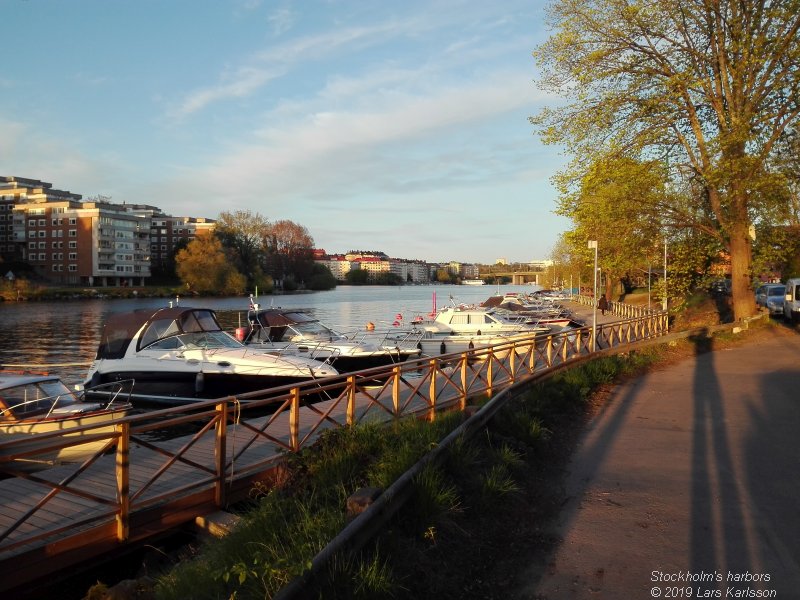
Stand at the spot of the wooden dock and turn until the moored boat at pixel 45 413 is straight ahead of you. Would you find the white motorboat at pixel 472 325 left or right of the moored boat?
right

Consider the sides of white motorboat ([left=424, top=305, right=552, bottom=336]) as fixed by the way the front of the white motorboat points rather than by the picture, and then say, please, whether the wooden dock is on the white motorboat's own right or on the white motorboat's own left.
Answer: on the white motorboat's own right

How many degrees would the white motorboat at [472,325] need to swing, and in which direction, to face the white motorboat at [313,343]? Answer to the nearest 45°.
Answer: approximately 135° to its right

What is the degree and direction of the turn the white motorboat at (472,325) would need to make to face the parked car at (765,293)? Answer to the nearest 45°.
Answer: approximately 45° to its left

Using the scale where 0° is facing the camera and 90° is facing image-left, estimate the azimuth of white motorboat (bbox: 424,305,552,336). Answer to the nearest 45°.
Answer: approximately 270°

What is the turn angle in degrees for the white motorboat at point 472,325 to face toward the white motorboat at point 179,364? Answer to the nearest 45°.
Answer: approximately 135° to its right
